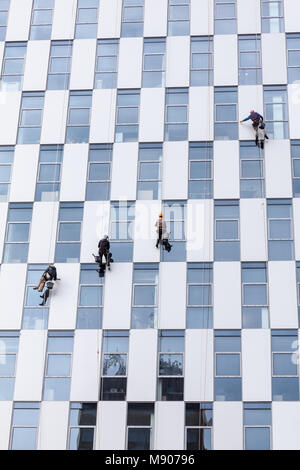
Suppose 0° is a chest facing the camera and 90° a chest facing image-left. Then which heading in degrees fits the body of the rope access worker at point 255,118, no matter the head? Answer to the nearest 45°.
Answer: approximately 180°

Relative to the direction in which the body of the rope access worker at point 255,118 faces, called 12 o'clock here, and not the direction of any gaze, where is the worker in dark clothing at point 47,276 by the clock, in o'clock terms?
The worker in dark clothing is roughly at 9 o'clock from the rope access worker.
